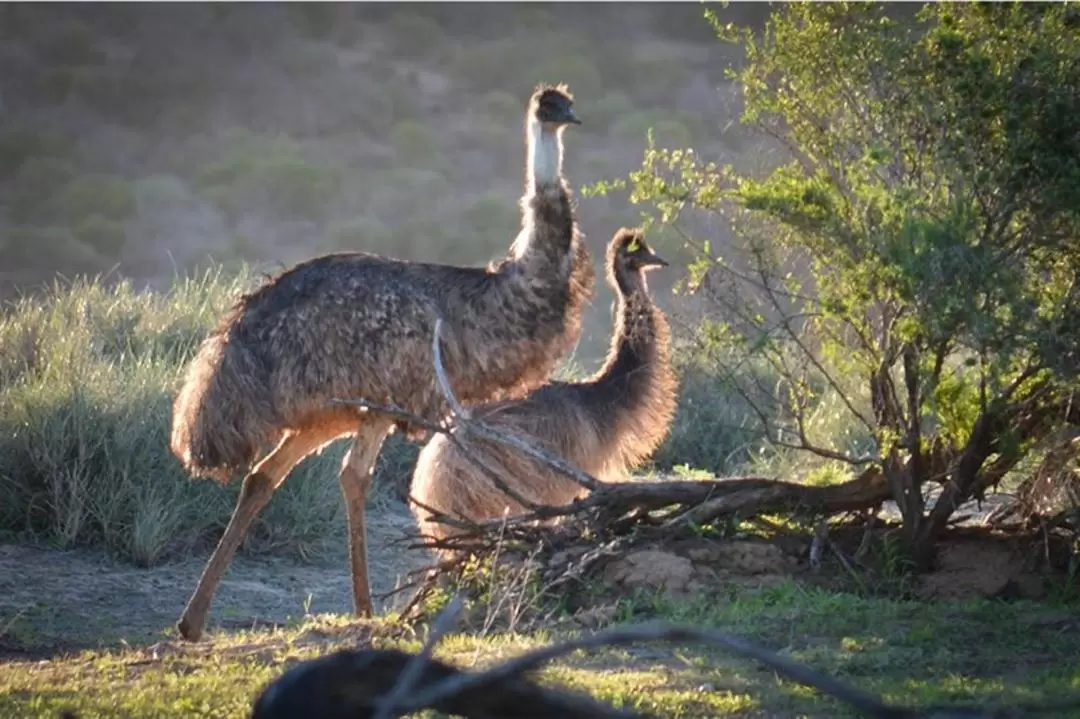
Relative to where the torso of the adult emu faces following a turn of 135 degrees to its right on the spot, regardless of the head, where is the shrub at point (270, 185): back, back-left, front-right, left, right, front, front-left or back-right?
back-right

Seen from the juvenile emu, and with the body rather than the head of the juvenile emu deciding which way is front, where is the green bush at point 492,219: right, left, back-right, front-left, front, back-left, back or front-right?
left

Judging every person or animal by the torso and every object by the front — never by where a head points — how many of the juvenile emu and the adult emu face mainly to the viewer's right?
2

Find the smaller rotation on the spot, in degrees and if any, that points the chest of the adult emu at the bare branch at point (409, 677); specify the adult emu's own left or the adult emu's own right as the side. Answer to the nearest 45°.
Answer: approximately 90° to the adult emu's own right

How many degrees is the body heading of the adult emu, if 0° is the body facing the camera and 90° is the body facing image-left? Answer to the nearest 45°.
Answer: approximately 270°

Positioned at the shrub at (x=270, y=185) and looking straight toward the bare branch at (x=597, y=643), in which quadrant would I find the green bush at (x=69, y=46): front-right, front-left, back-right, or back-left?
back-right

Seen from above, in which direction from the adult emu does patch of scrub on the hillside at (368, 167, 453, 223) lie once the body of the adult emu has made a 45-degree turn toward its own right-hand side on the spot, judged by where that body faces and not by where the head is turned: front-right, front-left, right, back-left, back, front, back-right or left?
back-left

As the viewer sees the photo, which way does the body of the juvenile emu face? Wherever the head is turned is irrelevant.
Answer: to the viewer's right

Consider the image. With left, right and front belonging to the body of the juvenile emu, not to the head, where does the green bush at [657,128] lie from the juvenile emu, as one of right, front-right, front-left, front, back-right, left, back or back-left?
left
